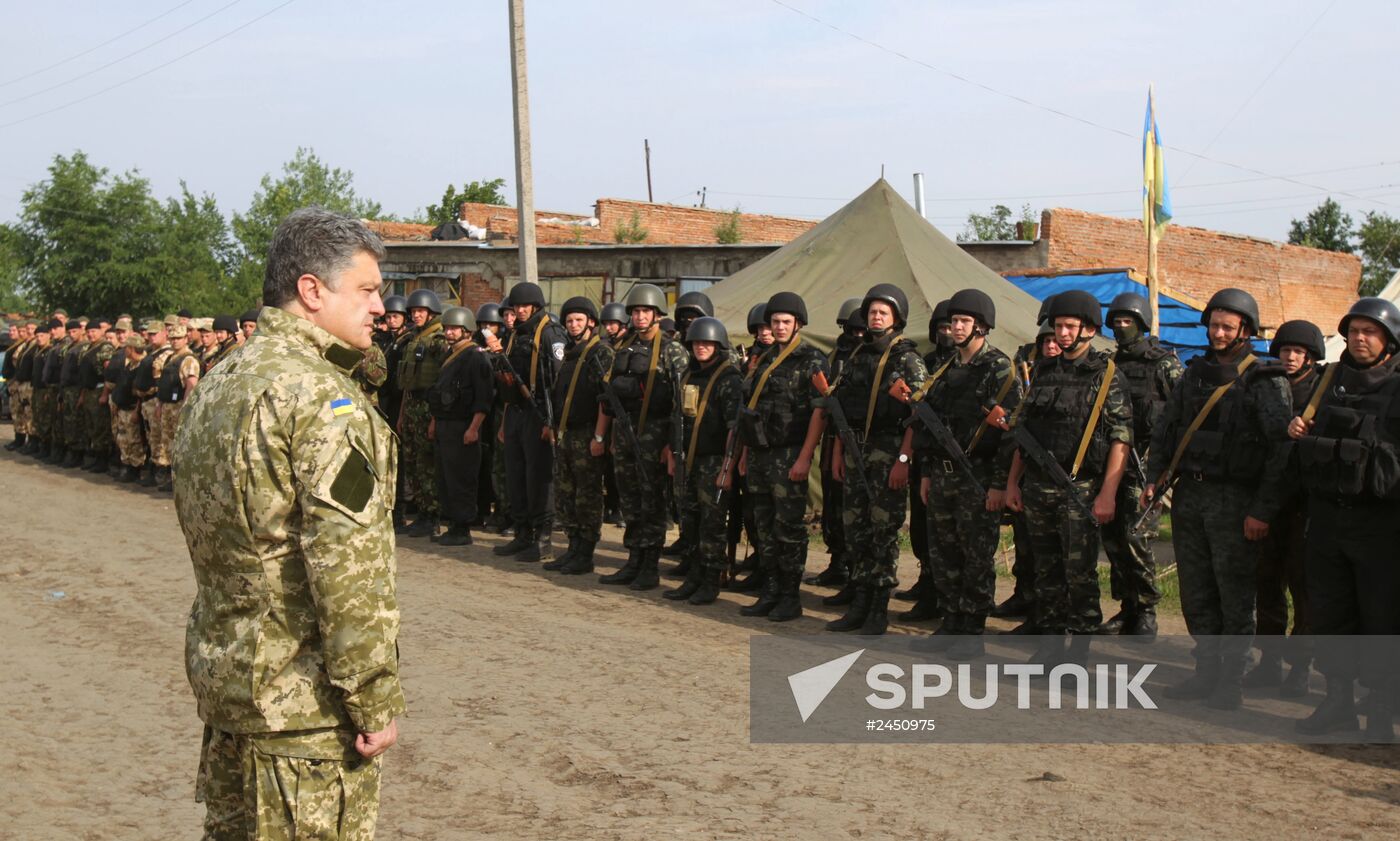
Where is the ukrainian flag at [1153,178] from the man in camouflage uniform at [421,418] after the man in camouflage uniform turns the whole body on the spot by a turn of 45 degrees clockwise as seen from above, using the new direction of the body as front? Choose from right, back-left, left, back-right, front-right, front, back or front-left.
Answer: back

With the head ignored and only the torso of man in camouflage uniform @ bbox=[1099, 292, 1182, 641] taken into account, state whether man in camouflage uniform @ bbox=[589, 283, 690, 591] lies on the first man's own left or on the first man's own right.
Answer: on the first man's own right

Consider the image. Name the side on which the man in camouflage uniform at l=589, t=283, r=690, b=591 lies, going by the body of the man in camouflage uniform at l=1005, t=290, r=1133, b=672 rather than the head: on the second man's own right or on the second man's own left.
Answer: on the second man's own right

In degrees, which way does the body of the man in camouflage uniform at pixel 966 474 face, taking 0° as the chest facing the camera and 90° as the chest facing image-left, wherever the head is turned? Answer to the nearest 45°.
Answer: approximately 45°

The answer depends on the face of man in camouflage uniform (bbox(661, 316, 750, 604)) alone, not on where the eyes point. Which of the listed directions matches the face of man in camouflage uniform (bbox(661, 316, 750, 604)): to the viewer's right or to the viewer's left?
to the viewer's left

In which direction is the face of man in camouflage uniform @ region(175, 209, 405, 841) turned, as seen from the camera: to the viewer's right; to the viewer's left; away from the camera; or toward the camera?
to the viewer's right

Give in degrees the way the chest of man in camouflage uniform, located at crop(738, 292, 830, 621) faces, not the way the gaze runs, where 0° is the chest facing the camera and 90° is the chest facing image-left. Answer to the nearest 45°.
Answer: approximately 45°
